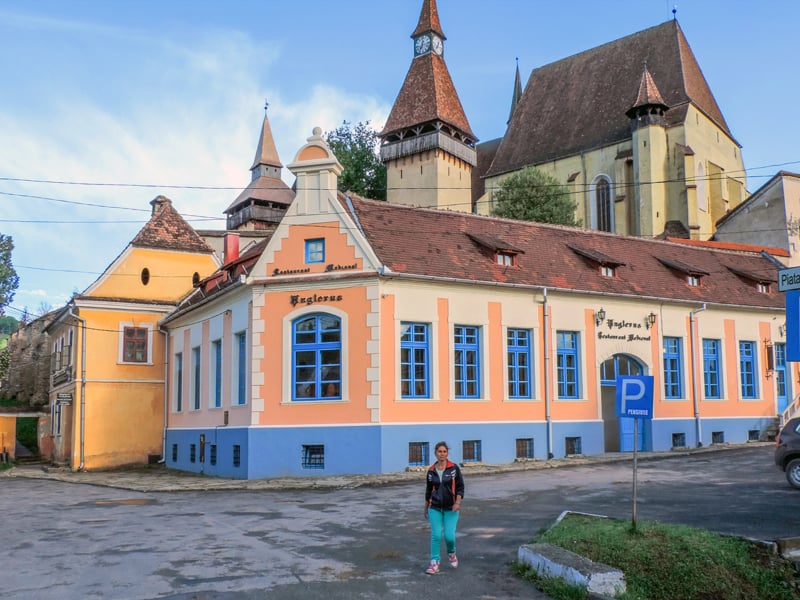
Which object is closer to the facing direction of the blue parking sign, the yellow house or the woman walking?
the woman walking

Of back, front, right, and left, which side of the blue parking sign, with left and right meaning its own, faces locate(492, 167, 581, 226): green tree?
back

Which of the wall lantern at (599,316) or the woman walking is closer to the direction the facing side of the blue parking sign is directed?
the woman walking

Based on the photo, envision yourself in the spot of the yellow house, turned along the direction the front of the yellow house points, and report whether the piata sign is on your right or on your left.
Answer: on your left

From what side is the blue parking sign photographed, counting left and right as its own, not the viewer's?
front

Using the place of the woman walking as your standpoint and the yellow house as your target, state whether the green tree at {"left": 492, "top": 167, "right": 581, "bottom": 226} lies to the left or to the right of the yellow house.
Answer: right

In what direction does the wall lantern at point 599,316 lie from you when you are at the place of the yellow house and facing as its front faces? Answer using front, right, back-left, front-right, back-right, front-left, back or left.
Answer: back-left

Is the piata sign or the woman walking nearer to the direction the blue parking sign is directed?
the woman walking

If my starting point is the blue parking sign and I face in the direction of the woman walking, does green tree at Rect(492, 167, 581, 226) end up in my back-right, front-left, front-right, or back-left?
back-right

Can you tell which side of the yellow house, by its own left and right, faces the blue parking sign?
left

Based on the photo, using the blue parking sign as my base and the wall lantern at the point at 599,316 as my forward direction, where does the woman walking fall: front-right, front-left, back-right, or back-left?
back-left

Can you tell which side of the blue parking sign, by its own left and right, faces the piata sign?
left
